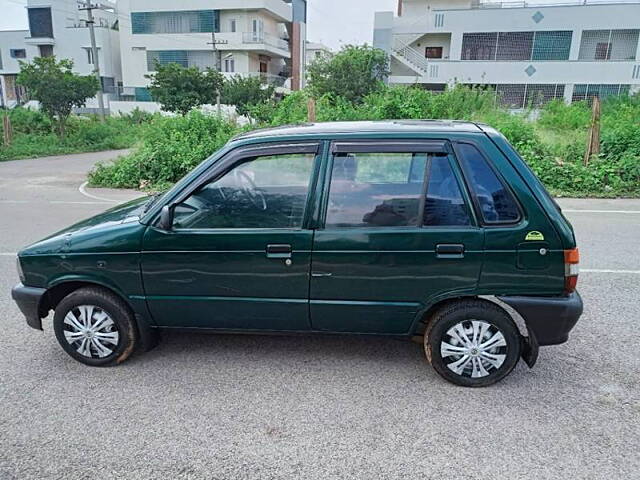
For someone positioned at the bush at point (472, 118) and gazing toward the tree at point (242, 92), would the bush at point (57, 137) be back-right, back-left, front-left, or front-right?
front-left

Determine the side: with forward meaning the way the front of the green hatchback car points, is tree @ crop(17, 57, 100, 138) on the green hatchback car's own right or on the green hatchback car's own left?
on the green hatchback car's own right

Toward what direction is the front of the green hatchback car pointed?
to the viewer's left

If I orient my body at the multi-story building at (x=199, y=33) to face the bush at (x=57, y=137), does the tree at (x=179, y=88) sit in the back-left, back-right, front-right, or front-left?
front-left

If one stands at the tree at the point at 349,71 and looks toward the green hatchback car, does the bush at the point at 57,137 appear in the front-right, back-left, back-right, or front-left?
front-right

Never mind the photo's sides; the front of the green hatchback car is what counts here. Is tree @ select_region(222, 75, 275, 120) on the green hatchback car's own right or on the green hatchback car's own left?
on the green hatchback car's own right

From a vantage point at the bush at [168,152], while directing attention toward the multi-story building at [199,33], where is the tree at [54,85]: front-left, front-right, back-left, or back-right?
front-left

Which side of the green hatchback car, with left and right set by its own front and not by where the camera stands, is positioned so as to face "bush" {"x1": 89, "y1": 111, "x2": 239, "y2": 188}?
right

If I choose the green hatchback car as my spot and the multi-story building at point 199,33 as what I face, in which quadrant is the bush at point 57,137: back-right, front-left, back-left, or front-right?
front-left

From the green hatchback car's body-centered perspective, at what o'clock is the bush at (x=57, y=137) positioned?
The bush is roughly at 2 o'clock from the green hatchback car.

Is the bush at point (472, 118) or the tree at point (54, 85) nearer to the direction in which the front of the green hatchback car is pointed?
the tree

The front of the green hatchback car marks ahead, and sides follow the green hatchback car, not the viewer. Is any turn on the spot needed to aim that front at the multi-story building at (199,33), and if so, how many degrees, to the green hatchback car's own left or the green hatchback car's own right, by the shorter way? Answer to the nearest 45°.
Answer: approximately 90° to the green hatchback car's own right
